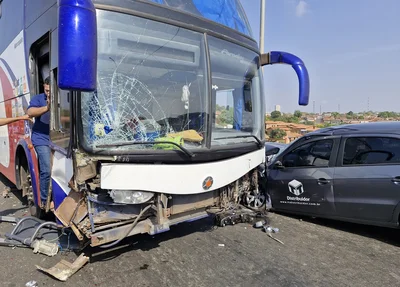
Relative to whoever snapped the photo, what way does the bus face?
facing the viewer and to the right of the viewer

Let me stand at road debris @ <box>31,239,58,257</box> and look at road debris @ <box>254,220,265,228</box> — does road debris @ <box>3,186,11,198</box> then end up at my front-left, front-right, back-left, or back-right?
back-left

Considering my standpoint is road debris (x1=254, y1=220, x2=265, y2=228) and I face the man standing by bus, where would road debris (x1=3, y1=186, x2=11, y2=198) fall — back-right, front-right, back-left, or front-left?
front-right

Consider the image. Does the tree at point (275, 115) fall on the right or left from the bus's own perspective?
on its left

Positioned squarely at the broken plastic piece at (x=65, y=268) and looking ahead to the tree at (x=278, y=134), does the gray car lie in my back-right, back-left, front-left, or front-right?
front-right

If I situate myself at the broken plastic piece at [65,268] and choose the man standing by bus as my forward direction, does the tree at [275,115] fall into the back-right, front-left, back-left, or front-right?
front-right
